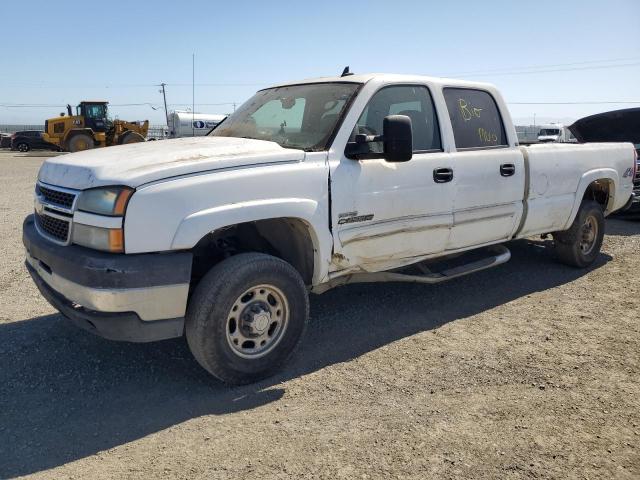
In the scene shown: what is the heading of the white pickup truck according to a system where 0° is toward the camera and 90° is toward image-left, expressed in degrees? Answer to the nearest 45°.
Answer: approximately 45°

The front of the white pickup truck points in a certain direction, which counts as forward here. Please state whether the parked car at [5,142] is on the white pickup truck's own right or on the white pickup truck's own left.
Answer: on the white pickup truck's own right

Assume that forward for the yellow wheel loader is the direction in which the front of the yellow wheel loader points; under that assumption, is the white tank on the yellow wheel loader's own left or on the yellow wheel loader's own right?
on the yellow wheel loader's own left

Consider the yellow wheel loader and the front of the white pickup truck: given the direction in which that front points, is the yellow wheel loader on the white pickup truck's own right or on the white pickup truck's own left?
on the white pickup truck's own right

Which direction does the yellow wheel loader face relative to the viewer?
to the viewer's right

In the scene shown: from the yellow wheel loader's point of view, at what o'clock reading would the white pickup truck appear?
The white pickup truck is roughly at 3 o'clock from the yellow wheel loader.

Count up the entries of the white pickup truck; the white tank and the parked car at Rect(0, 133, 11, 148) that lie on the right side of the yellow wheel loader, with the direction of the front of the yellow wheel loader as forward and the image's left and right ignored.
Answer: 1

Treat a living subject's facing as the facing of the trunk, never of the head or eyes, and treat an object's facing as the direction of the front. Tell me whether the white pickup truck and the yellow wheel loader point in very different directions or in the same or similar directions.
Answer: very different directions

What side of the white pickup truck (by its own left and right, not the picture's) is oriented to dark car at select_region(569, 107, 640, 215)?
back
